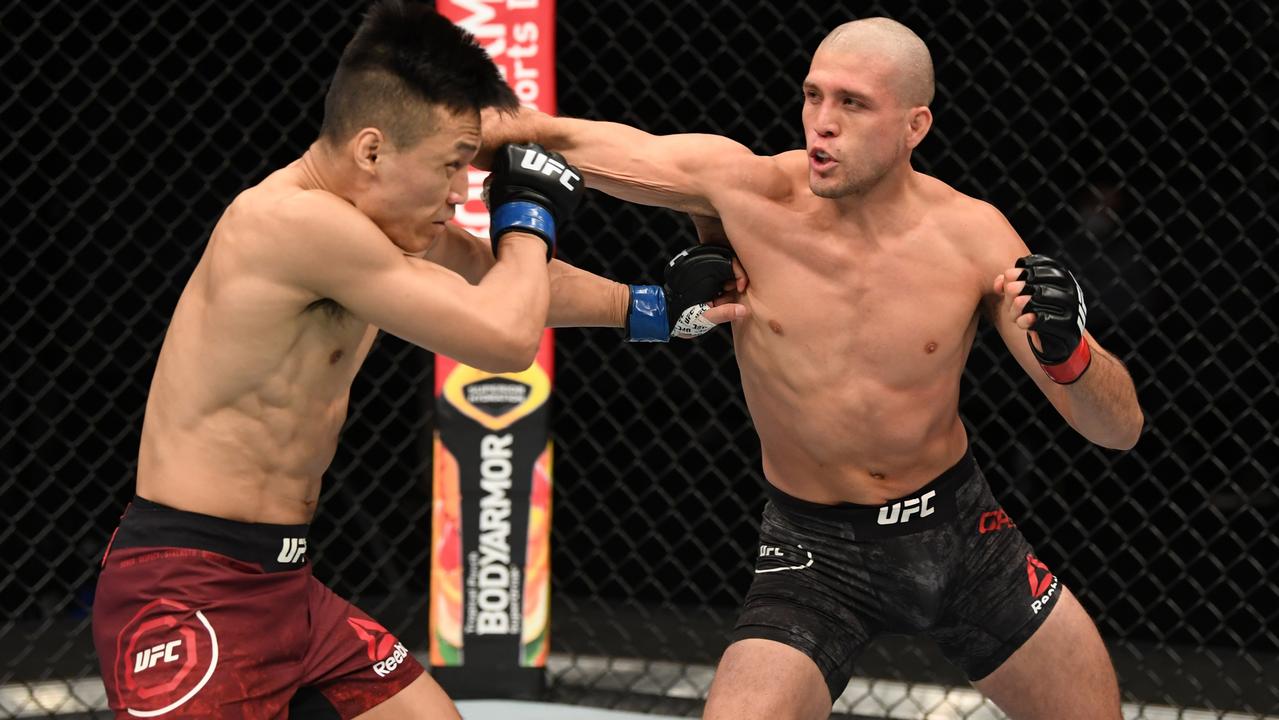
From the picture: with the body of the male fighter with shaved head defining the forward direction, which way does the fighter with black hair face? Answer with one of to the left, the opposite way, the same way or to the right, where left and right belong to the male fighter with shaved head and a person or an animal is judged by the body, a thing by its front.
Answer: to the left

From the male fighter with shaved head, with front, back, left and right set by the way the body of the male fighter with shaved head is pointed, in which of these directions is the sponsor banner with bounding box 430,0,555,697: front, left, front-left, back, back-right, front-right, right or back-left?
back-right

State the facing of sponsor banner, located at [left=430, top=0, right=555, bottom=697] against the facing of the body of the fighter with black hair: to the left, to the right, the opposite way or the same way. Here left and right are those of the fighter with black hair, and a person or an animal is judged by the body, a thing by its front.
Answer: to the right

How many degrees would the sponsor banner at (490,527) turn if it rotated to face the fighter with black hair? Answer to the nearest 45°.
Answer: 0° — it already faces them

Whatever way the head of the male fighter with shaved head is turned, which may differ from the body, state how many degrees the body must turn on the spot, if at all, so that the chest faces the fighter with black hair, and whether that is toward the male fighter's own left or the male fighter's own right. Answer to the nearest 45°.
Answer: approximately 45° to the male fighter's own right

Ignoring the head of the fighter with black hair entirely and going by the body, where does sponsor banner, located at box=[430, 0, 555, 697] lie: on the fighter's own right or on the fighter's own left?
on the fighter's own left

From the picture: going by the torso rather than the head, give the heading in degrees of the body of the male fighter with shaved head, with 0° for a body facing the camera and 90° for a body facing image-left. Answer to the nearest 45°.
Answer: approximately 0°

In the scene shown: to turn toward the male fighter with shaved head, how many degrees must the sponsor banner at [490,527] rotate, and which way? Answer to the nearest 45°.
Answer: approximately 45° to its left

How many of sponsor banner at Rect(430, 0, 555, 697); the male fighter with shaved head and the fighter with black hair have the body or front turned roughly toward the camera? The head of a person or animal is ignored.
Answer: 2

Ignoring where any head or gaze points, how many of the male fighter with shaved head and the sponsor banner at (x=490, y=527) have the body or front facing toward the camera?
2

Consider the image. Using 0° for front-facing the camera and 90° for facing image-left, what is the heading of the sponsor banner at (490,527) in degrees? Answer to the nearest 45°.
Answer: approximately 0°

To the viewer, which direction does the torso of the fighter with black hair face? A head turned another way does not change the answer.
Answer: to the viewer's right
